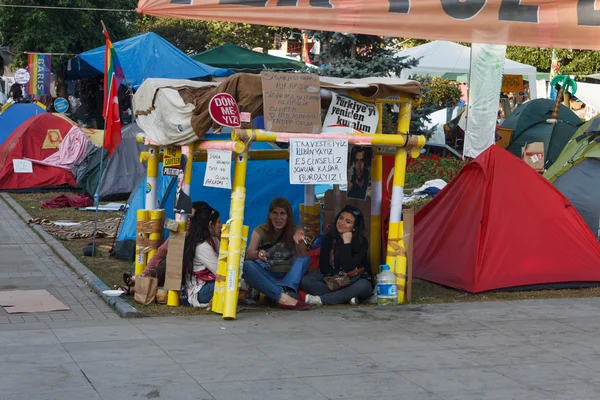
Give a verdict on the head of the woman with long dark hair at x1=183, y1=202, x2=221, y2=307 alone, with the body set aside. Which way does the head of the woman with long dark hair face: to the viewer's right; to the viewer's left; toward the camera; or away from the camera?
to the viewer's right

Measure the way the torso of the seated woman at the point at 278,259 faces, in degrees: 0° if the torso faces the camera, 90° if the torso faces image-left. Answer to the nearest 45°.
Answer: approximately 0°

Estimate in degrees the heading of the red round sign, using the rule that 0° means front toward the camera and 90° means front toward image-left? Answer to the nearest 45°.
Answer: approximately 0°
